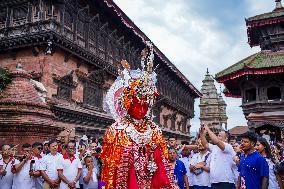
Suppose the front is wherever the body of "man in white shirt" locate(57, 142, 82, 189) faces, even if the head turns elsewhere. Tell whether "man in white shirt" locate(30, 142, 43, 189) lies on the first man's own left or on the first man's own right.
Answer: on the first man's own right

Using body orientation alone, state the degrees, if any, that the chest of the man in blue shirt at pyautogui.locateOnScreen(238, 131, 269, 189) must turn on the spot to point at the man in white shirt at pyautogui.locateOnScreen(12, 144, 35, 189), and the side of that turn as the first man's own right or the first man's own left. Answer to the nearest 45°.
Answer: approximately 45° to the first man's own right

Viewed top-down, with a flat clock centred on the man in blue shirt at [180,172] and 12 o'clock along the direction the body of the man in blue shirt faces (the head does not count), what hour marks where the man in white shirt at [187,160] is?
The man in white shirt is roughly at 5 o'clock from the man in blue shirt.

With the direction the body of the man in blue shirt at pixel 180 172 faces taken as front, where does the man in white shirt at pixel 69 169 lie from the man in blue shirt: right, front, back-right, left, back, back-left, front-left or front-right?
front-right

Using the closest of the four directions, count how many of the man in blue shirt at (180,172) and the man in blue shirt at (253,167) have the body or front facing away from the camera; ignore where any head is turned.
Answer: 0

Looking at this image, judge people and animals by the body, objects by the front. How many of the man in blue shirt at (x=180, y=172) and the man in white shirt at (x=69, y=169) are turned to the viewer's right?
0

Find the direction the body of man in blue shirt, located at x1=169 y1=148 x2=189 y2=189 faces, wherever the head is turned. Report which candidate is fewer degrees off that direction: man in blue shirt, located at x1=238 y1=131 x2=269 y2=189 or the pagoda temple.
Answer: the man in blue shirt

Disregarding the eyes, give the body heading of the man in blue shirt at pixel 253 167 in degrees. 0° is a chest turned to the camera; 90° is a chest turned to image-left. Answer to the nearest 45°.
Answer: approximately 45°

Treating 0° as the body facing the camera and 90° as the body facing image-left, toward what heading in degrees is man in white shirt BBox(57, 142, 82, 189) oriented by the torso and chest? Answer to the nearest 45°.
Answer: approximately 0°
